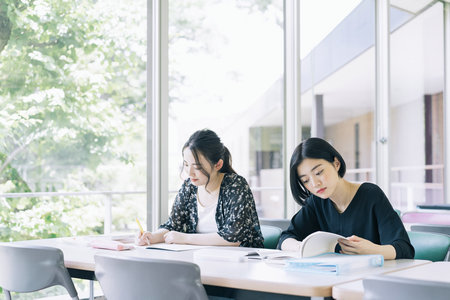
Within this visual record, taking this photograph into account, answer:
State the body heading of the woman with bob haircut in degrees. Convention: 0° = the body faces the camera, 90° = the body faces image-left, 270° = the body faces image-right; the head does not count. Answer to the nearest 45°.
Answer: approximately 45°

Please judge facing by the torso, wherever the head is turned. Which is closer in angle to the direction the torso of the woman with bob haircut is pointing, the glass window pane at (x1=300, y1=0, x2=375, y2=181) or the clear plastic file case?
the clear plastic file case

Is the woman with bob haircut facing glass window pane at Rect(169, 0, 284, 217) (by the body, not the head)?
no

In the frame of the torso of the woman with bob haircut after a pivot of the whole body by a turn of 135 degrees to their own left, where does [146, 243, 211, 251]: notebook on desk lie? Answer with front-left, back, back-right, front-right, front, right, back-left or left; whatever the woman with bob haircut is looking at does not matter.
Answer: back

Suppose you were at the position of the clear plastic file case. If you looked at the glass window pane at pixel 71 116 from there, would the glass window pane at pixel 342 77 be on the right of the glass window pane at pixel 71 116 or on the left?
right

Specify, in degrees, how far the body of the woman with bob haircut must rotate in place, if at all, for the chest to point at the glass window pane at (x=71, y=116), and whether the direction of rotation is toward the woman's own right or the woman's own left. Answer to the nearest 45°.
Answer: approximately 90° to the woman's own right

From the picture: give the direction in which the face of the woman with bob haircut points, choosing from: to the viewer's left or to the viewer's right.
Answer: to the viewer's left

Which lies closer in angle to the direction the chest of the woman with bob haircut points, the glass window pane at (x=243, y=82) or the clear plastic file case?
the clear plastic file case

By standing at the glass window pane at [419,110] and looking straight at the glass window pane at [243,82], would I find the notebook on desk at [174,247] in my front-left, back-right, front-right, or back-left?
front-left

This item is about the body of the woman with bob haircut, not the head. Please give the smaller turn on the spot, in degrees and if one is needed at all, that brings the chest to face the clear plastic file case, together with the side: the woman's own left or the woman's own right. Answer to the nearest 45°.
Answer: approximately 45° to the woman's own left

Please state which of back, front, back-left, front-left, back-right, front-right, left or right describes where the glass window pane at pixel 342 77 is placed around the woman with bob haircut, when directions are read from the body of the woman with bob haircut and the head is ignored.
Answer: back-right

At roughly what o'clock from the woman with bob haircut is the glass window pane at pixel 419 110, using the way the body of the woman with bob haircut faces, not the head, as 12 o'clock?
The glass window pane is roughly at 5 o'clock from the woman with bob haircut.
